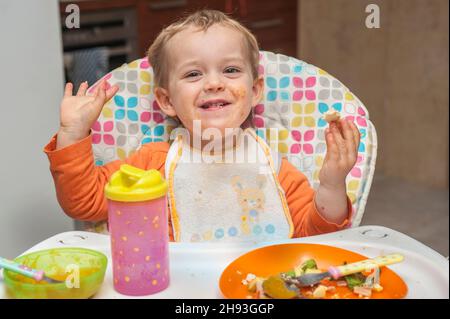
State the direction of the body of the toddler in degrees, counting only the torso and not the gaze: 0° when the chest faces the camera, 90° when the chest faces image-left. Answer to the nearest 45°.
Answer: approximately 0°
